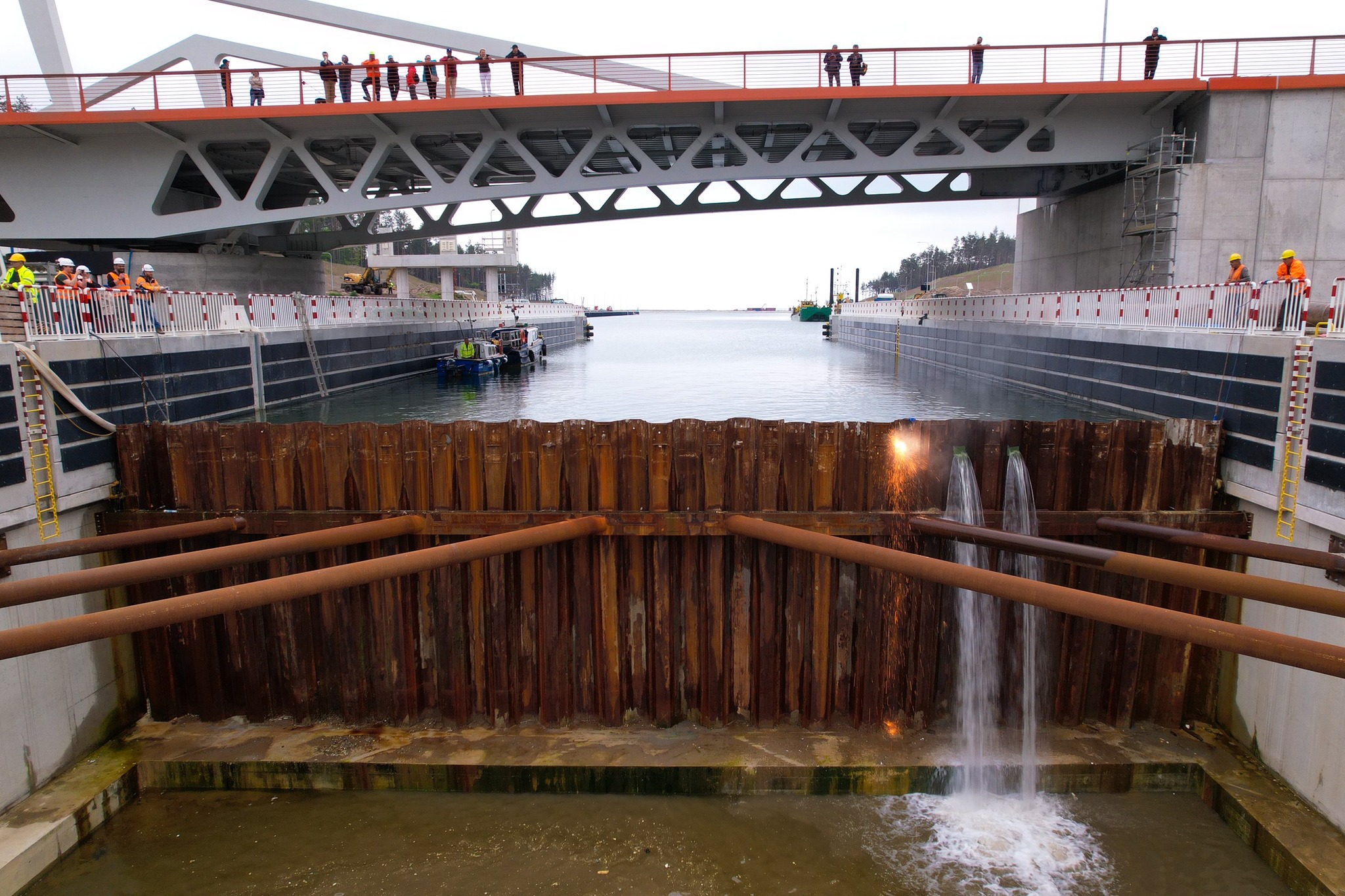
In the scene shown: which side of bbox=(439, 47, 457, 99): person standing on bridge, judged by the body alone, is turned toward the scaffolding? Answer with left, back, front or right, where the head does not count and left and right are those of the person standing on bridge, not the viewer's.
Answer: left

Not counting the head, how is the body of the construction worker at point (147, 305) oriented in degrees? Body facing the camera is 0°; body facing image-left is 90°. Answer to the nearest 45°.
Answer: approximately 315°

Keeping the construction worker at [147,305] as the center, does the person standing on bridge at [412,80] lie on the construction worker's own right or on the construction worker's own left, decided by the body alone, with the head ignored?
on the construction worker's own left

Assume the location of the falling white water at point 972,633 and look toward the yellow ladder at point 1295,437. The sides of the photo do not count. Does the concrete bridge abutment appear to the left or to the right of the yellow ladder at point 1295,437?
left

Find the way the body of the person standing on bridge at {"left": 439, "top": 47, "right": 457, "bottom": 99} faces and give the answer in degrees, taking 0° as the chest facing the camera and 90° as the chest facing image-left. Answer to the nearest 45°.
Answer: approximately 0°

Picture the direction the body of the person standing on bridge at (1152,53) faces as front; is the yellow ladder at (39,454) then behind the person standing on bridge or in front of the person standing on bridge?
in front

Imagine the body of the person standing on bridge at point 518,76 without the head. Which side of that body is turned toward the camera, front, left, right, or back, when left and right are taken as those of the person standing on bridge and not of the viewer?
front

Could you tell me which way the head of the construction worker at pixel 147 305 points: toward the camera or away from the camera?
toward the camera

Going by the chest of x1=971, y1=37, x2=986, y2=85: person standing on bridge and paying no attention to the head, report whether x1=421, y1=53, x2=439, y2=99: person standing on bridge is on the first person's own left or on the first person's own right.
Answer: on the first person's own right

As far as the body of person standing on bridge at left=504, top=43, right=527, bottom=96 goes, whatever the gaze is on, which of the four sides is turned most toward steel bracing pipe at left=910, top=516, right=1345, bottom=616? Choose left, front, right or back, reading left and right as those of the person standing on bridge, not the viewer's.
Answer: front

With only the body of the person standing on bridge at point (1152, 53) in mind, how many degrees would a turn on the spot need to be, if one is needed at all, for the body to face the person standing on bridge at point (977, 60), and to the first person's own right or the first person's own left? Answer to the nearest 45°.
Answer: approximately 90° to the first person's own right

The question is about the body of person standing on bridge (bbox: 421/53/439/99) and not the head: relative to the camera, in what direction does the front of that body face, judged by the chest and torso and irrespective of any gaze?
toward the camera

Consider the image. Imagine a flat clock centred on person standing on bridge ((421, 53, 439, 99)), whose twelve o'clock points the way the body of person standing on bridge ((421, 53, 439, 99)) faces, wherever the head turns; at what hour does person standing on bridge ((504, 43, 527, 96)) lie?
person standing on bridge ((504, 43, 527, 96)) is roughly at 10 o'clock from person standing on bridge ((421, 53, 439, 99)).

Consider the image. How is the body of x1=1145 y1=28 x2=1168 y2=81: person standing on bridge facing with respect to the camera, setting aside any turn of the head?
toward the camera

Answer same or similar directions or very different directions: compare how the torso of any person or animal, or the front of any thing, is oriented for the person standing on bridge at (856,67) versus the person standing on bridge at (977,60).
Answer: same or similar directions

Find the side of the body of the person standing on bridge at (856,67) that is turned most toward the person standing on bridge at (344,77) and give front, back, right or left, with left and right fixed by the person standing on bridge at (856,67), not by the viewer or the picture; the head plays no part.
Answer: right

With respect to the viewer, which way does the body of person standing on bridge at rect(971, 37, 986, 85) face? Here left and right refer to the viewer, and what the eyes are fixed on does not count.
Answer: facing the viewer

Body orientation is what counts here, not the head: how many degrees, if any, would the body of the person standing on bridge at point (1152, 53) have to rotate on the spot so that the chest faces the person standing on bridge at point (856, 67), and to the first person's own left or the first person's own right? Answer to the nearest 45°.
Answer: approximately 90° to the first person's own right
